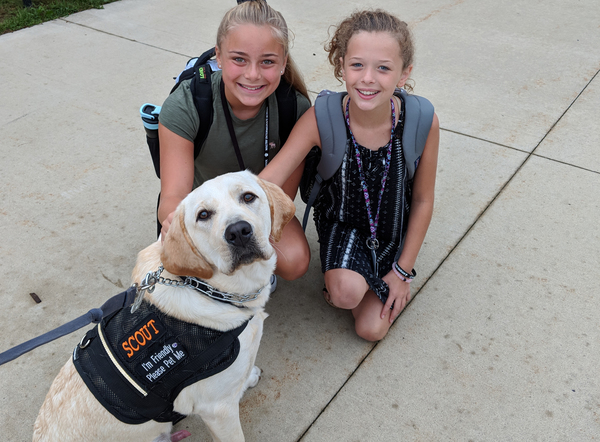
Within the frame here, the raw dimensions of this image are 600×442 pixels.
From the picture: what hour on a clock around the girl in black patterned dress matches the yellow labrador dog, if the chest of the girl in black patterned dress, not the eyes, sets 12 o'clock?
The yellow labrador dog is roughly at 1 o'clock from the girl in black patterned dress.

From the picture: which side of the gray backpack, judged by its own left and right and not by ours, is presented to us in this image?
back

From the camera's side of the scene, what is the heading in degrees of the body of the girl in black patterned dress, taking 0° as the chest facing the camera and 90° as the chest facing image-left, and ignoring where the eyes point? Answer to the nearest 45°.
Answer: approximately 0°
